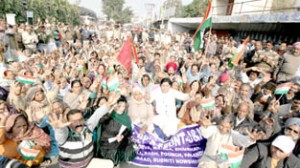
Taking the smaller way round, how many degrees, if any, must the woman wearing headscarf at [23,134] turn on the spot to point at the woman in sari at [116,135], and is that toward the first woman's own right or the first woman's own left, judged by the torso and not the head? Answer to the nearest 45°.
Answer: approximately 90° to the first woman's own left

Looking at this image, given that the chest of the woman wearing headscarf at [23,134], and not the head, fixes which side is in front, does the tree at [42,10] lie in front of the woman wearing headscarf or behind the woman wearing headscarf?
behind

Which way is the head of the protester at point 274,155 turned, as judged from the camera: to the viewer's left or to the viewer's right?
to the viewer's left

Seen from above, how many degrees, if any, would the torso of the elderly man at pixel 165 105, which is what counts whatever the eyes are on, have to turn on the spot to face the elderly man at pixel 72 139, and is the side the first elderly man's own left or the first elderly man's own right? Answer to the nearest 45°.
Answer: approximately 45° to the first elderly man's own right

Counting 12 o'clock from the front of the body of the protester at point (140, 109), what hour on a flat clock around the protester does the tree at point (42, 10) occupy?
The tree is roughly at 5 o'clock from the protester.

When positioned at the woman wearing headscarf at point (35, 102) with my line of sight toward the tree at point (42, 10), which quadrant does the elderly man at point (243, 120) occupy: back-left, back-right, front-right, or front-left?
back-right
